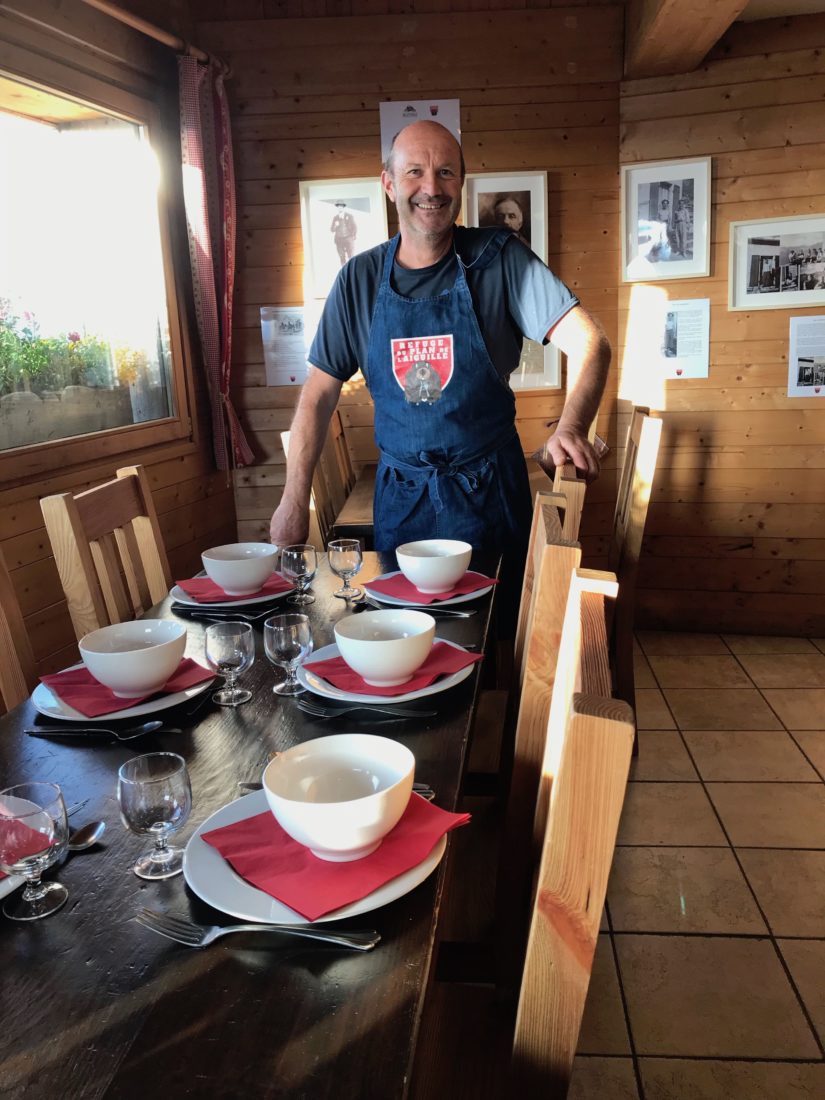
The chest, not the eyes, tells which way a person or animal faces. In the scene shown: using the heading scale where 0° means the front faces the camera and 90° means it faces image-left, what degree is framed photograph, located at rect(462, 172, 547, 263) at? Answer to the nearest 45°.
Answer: approximately 0°

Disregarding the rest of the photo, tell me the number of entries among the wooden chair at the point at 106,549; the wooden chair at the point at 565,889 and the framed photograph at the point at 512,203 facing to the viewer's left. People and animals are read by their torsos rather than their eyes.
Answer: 1

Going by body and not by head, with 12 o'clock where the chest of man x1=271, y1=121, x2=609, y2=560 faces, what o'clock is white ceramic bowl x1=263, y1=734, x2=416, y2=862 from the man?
The white ceramic bowl is roughly at 12 o'clock from the man.

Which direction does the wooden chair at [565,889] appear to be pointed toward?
to the viewer's left

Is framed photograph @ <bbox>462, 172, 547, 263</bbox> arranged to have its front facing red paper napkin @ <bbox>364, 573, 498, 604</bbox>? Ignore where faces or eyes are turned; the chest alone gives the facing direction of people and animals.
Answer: yes

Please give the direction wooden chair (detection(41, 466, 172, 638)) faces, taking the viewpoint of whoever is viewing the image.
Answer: facing the viewer and to the right of the viewer

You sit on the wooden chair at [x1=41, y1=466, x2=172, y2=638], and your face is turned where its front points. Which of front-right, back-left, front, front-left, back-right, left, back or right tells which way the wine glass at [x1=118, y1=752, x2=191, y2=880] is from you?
front-right

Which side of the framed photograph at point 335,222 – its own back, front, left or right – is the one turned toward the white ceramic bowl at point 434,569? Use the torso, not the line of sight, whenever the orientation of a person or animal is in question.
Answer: front

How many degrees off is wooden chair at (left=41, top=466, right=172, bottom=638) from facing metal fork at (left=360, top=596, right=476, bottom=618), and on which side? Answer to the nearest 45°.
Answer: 0° — it already faces it
